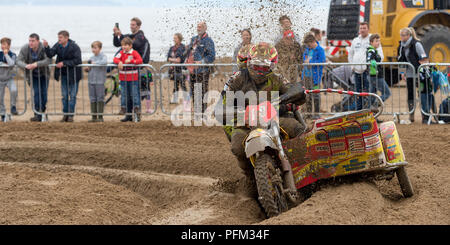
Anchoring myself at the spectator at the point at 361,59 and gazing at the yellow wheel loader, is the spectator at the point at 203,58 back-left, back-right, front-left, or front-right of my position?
back-left

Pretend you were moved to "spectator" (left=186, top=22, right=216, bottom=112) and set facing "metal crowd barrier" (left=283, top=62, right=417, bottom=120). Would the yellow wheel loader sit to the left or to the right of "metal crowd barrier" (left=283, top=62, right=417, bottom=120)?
left

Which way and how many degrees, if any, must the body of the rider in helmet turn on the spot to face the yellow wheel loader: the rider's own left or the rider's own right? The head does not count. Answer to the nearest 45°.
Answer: approximately 180°

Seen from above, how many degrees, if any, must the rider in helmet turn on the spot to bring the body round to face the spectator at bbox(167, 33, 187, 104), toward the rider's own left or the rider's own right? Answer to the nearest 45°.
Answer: approximately 180°

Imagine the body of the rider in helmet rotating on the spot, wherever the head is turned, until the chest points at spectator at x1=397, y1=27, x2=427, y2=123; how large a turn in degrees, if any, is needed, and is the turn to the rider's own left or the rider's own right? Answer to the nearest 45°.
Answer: approximately 135° to the rider's own left

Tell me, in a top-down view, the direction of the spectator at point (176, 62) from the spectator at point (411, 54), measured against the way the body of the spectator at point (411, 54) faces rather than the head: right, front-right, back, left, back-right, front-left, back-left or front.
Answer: front-right

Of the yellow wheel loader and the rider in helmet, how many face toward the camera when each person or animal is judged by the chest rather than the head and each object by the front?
1
